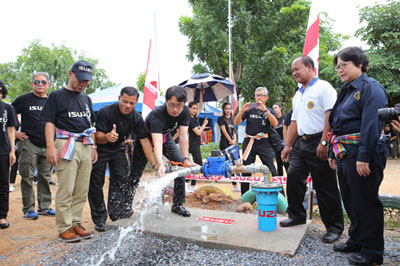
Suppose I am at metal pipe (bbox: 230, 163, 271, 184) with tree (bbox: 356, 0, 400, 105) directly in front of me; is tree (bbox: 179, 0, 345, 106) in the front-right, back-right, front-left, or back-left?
front-left

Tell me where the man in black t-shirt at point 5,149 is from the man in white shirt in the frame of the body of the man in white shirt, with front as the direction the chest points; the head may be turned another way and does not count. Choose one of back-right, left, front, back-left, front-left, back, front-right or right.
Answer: front-right

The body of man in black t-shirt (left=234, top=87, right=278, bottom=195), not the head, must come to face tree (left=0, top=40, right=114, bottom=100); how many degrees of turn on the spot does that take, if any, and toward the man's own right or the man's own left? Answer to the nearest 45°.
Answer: approximately 135° to the man's own right

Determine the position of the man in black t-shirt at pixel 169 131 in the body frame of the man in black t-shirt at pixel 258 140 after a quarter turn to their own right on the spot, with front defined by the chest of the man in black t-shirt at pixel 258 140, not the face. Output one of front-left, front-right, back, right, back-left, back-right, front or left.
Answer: front-left

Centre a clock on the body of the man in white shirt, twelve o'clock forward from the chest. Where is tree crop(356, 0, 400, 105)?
The tree is roughly at 5 o'clock from the man in white shirt.

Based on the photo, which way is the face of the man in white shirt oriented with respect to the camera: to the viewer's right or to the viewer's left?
to the viewer's left

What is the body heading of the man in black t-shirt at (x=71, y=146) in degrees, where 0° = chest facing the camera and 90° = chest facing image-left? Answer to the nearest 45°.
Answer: approximately 315°

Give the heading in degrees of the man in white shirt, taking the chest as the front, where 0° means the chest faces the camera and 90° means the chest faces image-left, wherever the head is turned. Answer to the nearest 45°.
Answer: approximately 45°

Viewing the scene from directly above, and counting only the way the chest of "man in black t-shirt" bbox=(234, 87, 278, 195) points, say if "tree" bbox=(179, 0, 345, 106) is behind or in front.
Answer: behind

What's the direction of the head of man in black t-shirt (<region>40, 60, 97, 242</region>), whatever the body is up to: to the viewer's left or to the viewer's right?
to the viewer's right

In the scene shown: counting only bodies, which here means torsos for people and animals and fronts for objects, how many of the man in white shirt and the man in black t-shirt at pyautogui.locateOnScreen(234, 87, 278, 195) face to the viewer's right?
0

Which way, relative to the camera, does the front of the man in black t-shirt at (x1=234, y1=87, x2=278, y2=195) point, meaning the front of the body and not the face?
toward the camera
